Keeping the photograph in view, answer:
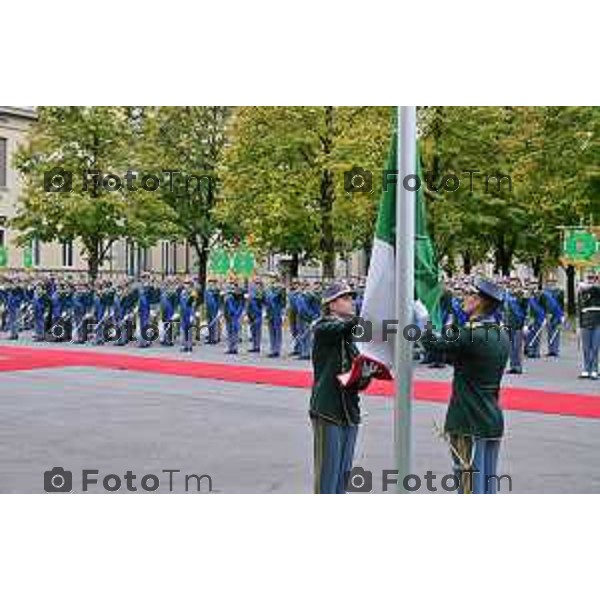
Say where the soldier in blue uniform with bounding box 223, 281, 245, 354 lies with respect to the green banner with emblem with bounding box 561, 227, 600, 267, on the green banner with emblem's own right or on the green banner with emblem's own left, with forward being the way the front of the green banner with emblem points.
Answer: on the green banner with emblem's own right

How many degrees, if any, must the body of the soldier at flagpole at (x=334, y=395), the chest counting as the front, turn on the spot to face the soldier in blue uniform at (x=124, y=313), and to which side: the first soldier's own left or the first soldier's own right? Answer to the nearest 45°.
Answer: approximately 90° to the first soldier's own left

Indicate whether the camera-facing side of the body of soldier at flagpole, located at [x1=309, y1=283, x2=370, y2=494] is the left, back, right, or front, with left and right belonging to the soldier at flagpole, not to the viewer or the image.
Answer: right

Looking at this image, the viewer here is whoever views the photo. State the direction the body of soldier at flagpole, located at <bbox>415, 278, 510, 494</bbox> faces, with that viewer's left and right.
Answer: facing away from the viewer and to the left of the viewer

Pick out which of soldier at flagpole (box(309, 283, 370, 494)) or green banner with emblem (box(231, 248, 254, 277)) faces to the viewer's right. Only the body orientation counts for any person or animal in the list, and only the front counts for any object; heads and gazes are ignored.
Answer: the soldier at flagpole

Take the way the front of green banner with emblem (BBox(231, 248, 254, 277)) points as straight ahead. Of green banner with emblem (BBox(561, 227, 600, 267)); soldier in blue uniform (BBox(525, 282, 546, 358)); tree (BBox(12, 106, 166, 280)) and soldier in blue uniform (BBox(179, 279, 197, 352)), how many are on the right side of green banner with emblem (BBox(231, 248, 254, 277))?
2

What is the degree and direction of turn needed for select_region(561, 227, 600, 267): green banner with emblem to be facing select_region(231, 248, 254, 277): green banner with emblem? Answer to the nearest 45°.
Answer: approximately 45° to its right
